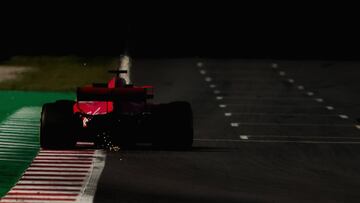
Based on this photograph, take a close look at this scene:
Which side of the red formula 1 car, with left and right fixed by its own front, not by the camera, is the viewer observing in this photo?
back
